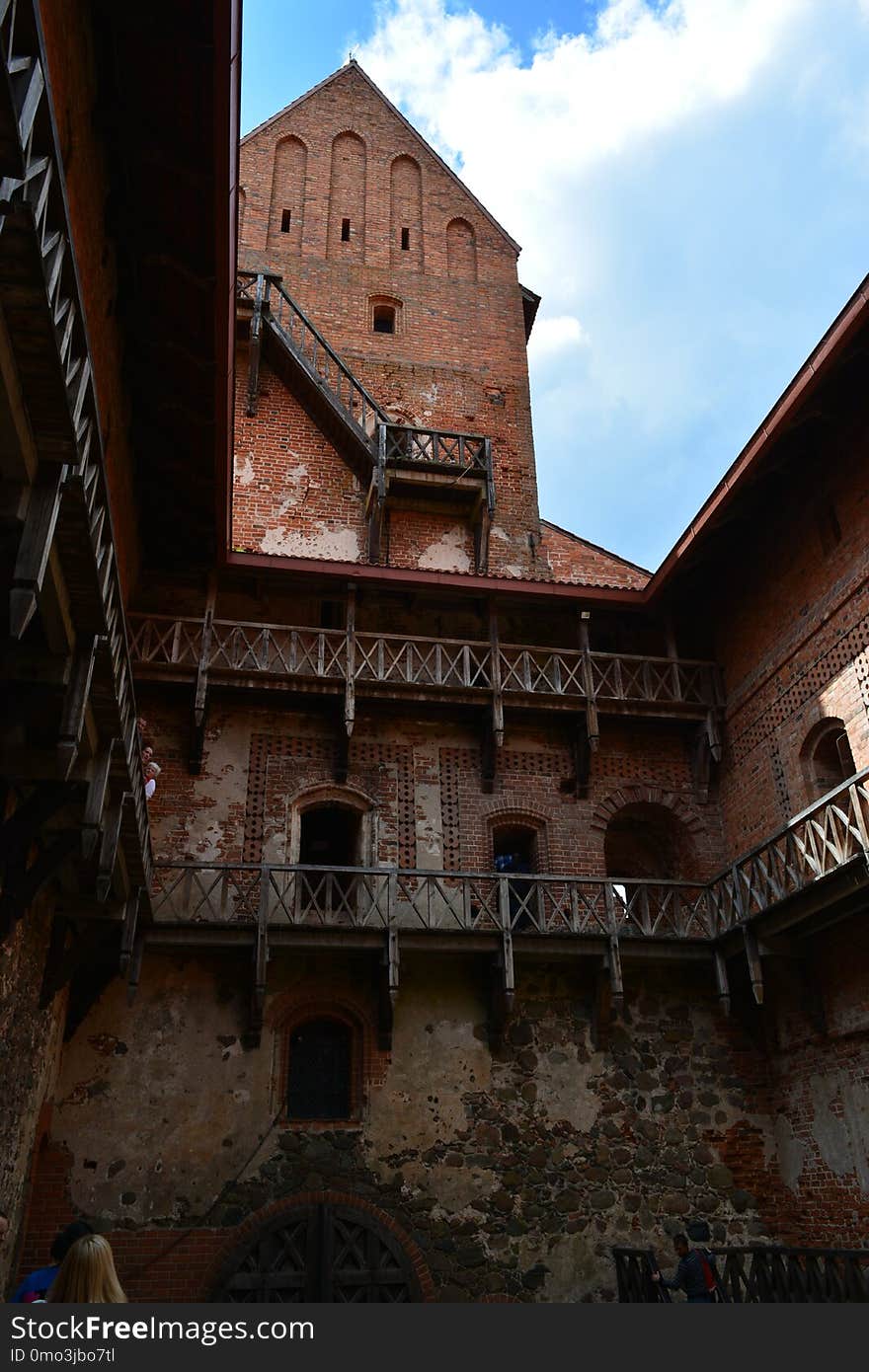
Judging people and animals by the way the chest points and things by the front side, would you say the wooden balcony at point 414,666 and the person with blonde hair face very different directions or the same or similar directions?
very different directions

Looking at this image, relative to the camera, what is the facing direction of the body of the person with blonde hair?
away from the camera

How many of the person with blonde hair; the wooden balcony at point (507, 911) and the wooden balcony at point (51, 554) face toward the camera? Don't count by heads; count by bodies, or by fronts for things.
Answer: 1

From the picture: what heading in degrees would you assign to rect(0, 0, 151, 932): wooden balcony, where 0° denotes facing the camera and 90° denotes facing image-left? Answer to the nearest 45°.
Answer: approximately 270°

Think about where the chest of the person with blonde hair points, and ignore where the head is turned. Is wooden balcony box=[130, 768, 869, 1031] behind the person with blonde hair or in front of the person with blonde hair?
in front

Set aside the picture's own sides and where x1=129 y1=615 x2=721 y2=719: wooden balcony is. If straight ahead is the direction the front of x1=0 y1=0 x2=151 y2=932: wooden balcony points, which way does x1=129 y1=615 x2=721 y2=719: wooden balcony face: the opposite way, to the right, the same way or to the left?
to the right

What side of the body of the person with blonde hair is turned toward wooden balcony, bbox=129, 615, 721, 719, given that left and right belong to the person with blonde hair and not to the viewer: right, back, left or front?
front

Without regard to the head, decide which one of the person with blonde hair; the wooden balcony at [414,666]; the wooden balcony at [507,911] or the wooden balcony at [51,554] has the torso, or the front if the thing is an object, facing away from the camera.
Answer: the person with blonde hair

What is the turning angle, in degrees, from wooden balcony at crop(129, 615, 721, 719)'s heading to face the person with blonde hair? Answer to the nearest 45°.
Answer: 0° — it already faces them

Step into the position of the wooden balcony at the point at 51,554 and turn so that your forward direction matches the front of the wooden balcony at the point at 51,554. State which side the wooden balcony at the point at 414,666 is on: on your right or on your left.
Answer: on your left

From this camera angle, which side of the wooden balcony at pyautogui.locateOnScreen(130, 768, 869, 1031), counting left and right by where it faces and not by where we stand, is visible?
front

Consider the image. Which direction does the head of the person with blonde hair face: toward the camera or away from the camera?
away from the camera

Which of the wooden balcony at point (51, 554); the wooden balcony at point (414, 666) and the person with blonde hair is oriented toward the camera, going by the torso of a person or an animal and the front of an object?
the wooden balcony at point (414, 666)

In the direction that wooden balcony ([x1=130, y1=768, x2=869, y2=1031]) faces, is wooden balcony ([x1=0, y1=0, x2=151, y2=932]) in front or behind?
in front

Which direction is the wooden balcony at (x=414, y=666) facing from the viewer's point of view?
toward the camera
